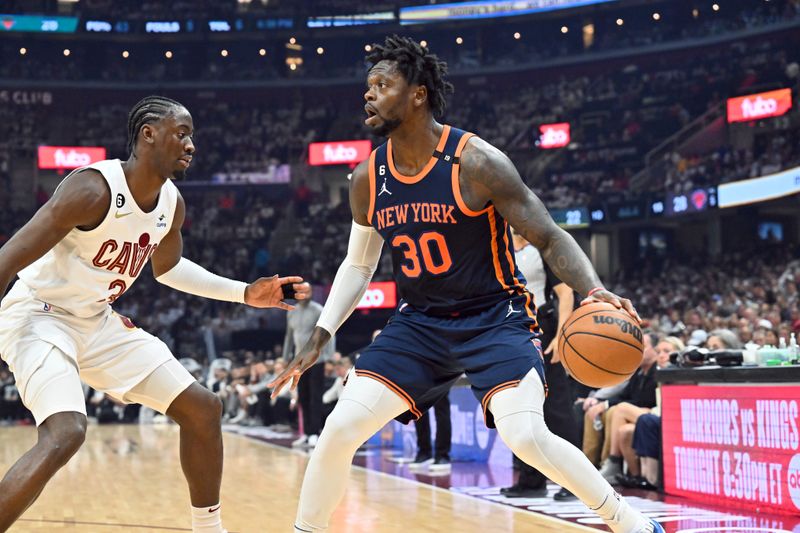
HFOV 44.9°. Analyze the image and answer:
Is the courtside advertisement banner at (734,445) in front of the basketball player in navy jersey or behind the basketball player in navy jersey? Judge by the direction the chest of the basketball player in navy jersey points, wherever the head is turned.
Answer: behind

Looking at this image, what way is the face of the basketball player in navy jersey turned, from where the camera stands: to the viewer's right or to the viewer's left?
to the viewer's left

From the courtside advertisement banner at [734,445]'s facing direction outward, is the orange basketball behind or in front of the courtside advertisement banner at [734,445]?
in front

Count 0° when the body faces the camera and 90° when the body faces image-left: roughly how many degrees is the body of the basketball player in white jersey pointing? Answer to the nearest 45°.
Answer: approximately 315°

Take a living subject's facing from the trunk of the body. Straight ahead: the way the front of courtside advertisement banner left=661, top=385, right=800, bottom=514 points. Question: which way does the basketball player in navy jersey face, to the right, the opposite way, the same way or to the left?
the same way

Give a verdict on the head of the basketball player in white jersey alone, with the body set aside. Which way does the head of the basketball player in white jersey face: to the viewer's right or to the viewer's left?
to the viewer's right

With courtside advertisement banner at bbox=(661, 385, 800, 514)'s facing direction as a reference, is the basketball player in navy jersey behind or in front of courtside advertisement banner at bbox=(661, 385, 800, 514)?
in front

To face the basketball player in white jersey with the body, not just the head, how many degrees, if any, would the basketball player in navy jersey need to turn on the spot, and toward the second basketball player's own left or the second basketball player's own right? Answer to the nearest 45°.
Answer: approximately 45° to the second basketball player's own right

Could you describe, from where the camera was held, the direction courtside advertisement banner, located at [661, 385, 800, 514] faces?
facing the viewer and to the left of the viewer

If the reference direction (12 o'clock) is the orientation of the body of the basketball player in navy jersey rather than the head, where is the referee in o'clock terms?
The referee is roughly at 5 o'clock from the basketball player in navy jersey.
